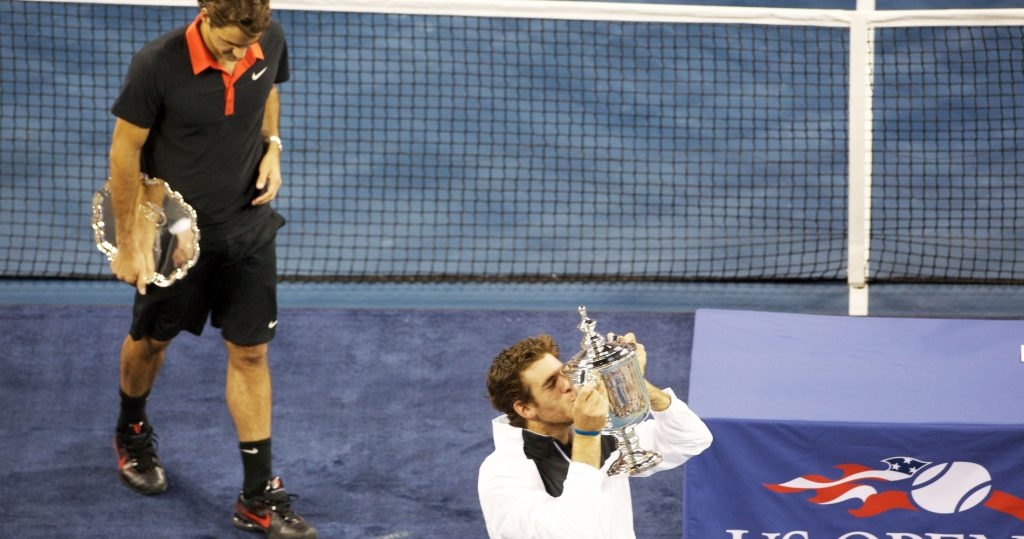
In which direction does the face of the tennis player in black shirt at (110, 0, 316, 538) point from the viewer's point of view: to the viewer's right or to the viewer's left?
to the viewer's right

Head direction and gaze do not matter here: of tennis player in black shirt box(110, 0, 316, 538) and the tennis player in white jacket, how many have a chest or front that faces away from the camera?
0

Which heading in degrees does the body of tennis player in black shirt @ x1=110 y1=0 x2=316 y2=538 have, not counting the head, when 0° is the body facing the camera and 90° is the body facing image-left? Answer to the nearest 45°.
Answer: approximately 315°

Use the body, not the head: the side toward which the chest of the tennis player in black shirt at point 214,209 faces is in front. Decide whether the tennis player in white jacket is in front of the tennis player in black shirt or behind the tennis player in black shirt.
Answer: in front

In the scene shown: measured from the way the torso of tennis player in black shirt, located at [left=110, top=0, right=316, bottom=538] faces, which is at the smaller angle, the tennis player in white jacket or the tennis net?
the tennis player in white jacket

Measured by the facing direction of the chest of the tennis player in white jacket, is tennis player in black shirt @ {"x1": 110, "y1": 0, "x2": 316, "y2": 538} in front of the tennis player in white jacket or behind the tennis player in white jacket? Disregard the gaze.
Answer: behind

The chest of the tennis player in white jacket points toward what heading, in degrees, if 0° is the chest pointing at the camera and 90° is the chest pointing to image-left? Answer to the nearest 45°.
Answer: approximately 315°
